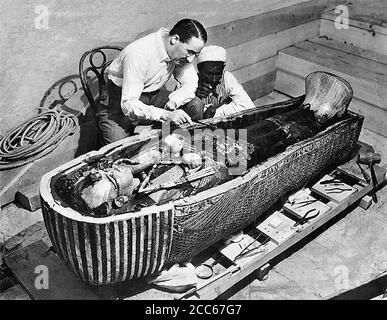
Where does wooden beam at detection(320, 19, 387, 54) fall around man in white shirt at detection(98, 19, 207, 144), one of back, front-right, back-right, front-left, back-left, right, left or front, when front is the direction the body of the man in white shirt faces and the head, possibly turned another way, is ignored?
left

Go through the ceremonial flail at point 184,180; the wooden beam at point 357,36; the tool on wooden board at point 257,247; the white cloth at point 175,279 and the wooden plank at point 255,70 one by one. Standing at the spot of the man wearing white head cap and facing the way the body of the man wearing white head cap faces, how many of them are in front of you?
3

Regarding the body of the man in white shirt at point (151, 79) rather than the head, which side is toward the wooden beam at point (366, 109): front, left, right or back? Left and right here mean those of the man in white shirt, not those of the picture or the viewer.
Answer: left

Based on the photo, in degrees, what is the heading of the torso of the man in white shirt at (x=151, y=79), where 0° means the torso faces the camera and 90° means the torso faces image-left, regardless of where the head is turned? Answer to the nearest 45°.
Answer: approximately 315°

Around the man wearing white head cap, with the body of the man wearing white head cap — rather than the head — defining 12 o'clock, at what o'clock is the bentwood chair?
The bentwood chair is roughly at 3 o'clock from the man wearing white head cap.

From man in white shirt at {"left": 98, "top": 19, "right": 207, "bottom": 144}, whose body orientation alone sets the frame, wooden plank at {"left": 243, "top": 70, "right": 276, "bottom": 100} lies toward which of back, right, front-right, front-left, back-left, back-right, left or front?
left

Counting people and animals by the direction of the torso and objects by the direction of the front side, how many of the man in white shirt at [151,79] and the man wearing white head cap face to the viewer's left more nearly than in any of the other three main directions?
0

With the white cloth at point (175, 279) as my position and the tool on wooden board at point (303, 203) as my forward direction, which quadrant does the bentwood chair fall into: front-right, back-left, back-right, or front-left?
front-left

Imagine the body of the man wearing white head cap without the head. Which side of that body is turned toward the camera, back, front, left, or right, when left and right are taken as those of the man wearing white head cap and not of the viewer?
front

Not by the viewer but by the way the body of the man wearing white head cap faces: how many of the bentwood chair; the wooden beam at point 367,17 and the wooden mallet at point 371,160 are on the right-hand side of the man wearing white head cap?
1

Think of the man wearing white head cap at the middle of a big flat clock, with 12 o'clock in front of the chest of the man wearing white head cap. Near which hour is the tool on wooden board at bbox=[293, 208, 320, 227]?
The tool on wooden board is roughly at 11 o'clock from the man wearing white head cap.

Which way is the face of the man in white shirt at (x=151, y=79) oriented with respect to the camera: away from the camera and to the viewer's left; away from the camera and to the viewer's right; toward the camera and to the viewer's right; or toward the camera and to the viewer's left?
toward the camera and to the viewer's right

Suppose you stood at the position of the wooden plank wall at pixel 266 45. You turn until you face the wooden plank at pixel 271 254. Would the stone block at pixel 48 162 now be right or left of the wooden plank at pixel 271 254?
right

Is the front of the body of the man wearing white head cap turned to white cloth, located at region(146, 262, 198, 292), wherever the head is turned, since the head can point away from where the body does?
yes

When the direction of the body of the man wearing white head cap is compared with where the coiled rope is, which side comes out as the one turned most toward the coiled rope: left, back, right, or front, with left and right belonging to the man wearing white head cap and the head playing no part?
right

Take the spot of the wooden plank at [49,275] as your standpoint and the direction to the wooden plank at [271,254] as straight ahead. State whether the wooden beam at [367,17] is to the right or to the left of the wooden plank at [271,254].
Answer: left

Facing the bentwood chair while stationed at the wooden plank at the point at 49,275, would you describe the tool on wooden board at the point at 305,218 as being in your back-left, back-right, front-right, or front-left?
front-right

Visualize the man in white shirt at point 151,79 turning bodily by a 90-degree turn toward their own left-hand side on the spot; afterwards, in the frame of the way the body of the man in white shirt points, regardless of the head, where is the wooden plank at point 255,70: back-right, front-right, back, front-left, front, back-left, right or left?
front

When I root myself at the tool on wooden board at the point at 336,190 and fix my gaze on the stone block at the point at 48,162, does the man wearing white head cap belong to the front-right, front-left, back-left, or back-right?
front-right

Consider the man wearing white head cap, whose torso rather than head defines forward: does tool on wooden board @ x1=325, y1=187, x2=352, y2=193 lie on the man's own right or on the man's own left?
on the man's own left
